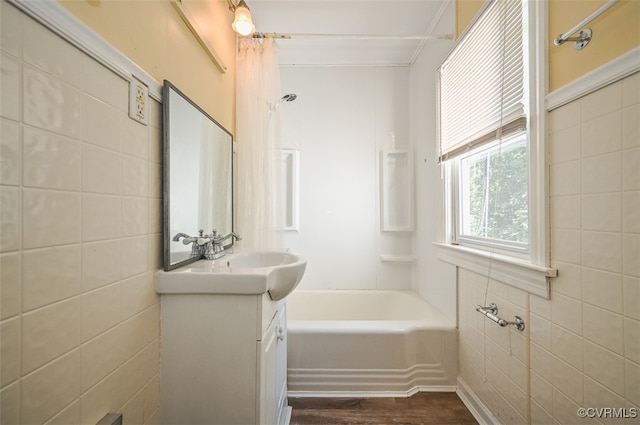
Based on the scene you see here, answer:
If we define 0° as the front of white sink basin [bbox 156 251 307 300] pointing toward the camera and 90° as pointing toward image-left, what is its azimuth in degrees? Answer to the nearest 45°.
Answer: approximately 270°

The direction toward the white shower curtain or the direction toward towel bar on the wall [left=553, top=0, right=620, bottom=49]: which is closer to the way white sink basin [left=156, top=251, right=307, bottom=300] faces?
the towel bar on the wall

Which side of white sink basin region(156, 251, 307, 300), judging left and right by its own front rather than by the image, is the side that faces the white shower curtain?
left

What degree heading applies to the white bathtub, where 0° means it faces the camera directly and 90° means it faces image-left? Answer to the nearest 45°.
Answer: approximately 0°

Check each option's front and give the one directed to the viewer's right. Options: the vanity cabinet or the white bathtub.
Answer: the vanity cabinet

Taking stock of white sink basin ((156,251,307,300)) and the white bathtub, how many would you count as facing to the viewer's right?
1

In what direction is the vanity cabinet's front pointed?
to the viewer's right
